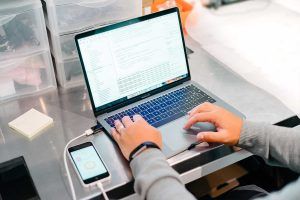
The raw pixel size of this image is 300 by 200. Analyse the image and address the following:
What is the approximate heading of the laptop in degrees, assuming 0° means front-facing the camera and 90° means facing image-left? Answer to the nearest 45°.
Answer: approximately 315°
